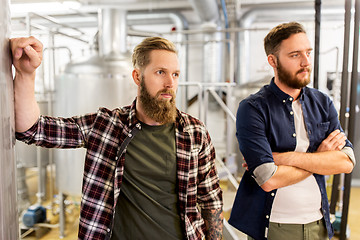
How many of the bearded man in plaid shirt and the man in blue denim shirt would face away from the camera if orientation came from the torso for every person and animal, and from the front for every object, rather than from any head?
0

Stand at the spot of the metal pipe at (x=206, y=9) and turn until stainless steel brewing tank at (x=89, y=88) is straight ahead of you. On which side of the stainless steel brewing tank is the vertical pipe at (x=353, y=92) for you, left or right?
left

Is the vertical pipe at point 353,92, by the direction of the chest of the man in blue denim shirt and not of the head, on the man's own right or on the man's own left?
on the man's own left

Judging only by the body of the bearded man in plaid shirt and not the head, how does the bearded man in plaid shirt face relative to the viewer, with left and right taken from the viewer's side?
facing the viewer and to the right of the viewer

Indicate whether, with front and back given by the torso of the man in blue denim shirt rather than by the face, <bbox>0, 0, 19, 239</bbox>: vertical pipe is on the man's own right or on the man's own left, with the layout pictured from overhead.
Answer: on the man's own right

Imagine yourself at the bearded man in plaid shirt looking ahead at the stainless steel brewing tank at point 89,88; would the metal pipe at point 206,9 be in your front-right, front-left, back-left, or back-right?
front-right

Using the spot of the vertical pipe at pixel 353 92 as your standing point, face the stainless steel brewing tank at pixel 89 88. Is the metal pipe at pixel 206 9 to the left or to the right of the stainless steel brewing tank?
right

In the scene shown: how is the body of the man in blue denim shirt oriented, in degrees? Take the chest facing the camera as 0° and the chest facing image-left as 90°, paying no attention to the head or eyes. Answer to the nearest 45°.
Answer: approximately 315°
